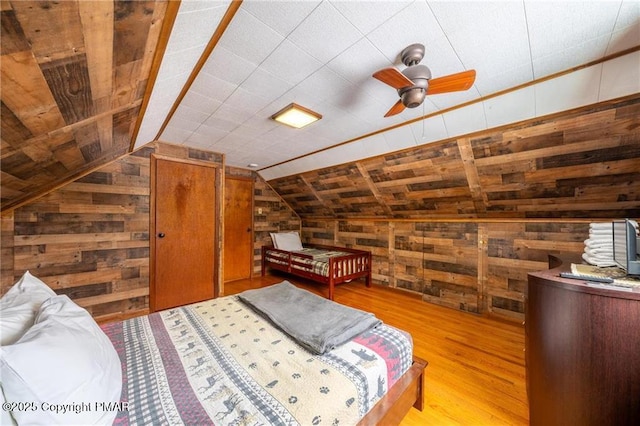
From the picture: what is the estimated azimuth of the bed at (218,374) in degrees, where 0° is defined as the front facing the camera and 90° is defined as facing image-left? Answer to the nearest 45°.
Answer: approximately 225°

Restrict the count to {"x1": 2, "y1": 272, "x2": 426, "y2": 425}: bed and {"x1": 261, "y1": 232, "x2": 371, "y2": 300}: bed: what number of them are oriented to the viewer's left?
0

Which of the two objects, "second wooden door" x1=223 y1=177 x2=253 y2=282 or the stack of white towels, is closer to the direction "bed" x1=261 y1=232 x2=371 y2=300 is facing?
the stack of white towels

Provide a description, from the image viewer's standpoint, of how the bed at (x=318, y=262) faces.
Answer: facing the viewer and to the right of the viewer

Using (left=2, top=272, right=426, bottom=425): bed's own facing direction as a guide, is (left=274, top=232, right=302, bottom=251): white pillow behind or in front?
in front

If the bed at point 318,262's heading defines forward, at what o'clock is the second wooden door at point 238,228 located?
The second wooden door is roughly at 5 o'clock from the bed.

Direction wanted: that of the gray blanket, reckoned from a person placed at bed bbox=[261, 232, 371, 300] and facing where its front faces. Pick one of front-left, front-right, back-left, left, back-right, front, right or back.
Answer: front-right

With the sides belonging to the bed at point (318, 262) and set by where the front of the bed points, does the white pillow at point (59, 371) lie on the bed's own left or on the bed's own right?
on the bed's own right

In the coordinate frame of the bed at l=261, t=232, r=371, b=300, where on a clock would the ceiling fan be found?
The ceiling fan is roughly at 1 o'clock from the bed.

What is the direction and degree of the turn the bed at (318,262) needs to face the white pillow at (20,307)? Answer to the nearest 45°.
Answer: approximately 90° to its right

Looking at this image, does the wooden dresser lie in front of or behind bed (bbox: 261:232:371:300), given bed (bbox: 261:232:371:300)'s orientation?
in front

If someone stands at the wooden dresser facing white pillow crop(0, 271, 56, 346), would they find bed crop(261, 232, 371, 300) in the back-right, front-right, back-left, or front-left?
front-right

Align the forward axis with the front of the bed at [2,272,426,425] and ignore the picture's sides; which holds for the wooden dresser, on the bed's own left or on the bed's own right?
on the bed's own right
